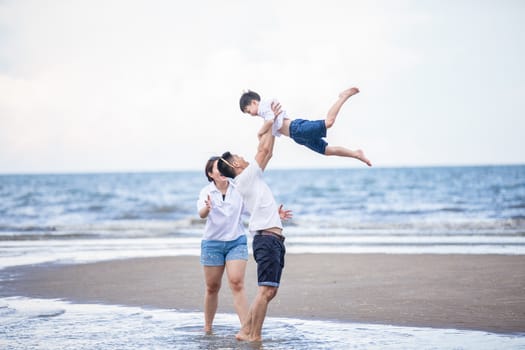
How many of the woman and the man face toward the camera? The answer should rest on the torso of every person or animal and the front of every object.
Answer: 1

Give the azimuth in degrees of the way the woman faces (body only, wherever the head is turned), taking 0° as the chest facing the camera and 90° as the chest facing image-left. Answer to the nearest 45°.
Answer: approximately 0°

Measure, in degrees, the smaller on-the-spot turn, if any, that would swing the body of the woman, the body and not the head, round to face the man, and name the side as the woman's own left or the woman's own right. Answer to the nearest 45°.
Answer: approximately 45° to the woman's own left

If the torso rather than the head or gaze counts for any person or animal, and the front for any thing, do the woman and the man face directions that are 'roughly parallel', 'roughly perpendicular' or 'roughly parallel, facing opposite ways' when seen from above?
roughly perpendicular
